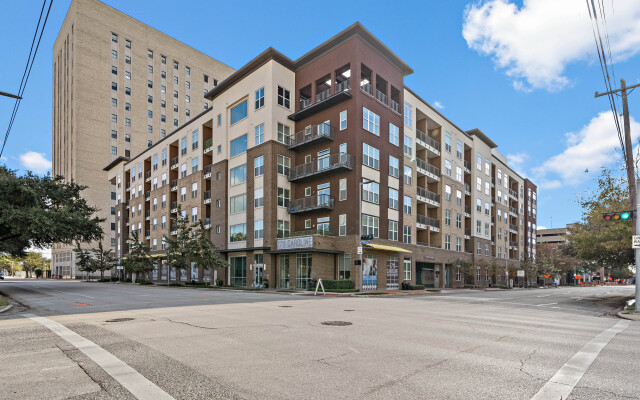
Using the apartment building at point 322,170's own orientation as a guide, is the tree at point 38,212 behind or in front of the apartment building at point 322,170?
in front

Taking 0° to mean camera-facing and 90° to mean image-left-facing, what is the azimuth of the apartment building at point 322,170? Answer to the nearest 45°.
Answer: approximately 45°

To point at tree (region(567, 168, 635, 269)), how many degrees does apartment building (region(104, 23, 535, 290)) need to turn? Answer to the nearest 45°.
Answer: approximately 90° to its left

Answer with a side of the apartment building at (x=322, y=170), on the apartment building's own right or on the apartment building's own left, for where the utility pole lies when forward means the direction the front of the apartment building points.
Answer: on the apartment building's own left

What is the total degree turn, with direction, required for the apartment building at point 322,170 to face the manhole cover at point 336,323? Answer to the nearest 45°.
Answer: approximately 45° to its left
